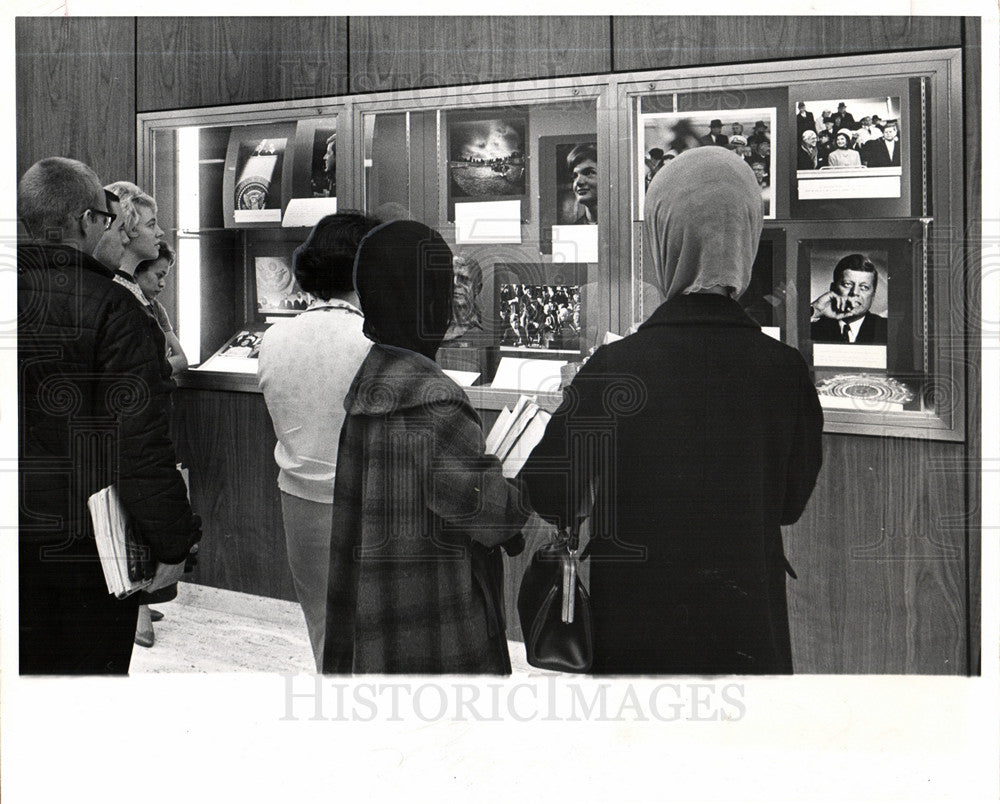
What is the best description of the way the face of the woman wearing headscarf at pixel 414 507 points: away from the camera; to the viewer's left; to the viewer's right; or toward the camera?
away from the camera

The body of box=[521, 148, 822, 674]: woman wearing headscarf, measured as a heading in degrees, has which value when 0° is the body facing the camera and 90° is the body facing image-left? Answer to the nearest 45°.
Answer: approximately 180°

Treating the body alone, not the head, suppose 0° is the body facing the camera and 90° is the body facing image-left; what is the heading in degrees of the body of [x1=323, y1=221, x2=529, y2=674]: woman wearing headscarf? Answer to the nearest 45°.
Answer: approximately 225°

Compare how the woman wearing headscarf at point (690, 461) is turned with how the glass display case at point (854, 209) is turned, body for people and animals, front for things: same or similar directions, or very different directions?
very different directions

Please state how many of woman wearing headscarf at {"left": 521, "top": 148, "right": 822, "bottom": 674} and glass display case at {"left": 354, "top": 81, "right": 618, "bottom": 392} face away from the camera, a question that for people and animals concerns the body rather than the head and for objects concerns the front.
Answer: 1

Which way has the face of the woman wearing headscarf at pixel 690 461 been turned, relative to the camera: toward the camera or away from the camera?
away from the camera

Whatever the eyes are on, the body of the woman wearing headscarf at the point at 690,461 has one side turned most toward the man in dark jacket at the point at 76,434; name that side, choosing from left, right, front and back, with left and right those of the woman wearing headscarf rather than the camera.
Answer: left

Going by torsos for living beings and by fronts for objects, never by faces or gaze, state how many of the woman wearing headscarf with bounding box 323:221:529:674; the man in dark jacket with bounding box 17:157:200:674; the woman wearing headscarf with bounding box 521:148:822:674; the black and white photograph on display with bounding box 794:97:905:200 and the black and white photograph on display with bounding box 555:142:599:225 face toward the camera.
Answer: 2
